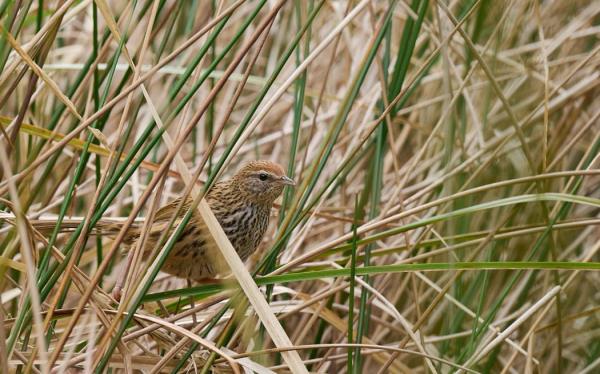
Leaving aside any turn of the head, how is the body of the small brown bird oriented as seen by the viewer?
to the viewer's right
